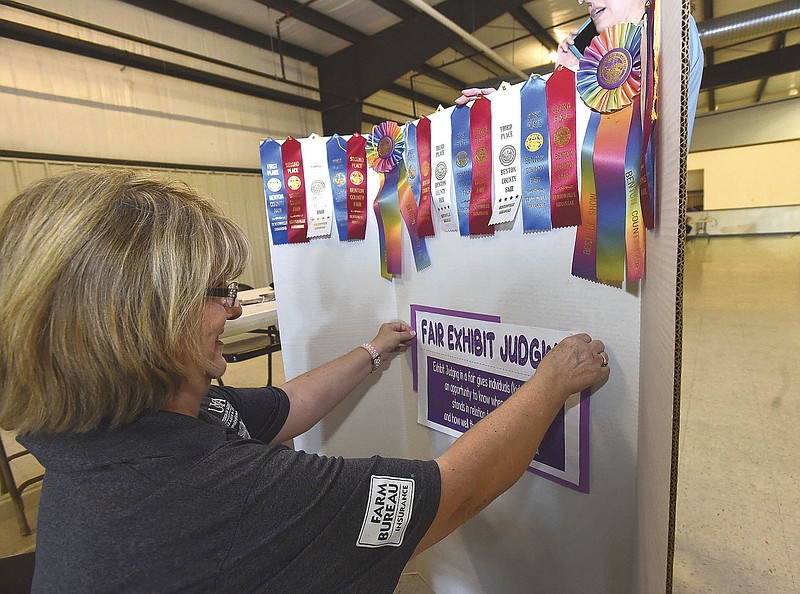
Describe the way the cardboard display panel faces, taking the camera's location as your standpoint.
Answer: facing the viewer and to the left of the viewer

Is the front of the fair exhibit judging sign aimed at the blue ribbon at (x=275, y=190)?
no

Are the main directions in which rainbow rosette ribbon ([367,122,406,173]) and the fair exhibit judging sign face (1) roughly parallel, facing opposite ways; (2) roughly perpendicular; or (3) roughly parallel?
roughly parallel

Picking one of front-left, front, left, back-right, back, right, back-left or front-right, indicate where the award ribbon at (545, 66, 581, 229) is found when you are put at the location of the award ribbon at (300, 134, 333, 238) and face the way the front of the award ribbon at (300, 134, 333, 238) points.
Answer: front-left

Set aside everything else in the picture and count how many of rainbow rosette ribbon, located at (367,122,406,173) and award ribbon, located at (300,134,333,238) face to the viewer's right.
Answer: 0

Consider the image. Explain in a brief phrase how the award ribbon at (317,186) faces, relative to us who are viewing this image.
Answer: facing the viewer

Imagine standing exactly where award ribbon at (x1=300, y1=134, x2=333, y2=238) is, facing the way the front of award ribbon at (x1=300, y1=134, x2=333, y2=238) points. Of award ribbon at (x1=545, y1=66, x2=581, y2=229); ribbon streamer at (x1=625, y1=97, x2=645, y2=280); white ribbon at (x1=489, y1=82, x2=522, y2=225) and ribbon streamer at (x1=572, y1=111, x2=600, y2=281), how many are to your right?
0

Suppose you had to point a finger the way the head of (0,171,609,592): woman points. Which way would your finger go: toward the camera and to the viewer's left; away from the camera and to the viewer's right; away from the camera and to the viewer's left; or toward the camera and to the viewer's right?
away from the camera and to the viewer's right
